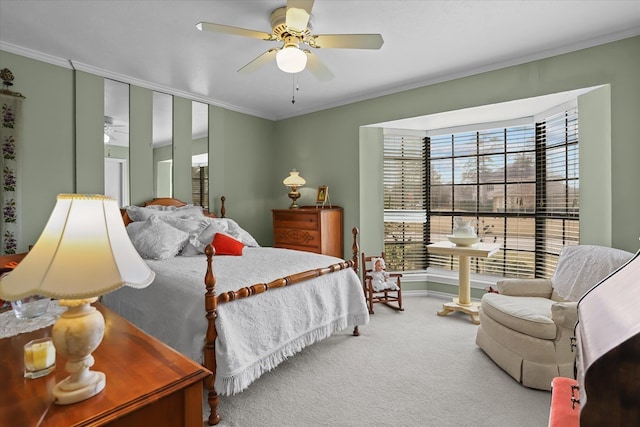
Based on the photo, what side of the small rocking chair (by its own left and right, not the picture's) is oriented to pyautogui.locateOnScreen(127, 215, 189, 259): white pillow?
right

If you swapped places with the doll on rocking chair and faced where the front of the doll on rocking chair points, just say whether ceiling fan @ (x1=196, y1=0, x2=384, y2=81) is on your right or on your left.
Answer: on your right

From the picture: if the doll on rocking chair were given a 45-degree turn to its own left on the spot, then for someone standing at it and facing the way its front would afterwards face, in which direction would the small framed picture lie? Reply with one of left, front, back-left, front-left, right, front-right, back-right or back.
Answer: back-left

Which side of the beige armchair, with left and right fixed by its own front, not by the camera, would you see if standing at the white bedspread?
front

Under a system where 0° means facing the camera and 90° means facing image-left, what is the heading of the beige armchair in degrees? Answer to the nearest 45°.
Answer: approximately 45°

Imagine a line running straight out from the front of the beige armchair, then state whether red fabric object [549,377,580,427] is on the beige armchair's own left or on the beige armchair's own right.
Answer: on the beige armchair's own left

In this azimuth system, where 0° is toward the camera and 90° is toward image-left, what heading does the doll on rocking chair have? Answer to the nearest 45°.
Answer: approximately 315°
